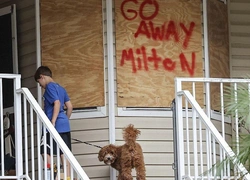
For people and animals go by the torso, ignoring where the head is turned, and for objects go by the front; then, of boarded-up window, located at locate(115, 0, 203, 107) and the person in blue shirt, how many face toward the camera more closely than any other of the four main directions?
1

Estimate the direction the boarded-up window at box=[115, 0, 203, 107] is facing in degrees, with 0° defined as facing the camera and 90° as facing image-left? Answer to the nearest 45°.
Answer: approximately 0°

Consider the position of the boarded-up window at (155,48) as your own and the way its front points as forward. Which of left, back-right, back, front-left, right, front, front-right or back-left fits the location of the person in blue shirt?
front-right

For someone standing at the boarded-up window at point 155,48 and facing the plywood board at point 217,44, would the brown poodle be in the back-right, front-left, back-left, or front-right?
back-right

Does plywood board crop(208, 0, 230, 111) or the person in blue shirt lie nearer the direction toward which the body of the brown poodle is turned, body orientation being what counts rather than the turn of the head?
the person in blue shirt

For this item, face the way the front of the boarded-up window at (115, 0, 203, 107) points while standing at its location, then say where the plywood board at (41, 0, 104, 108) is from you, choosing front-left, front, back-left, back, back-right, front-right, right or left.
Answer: right
